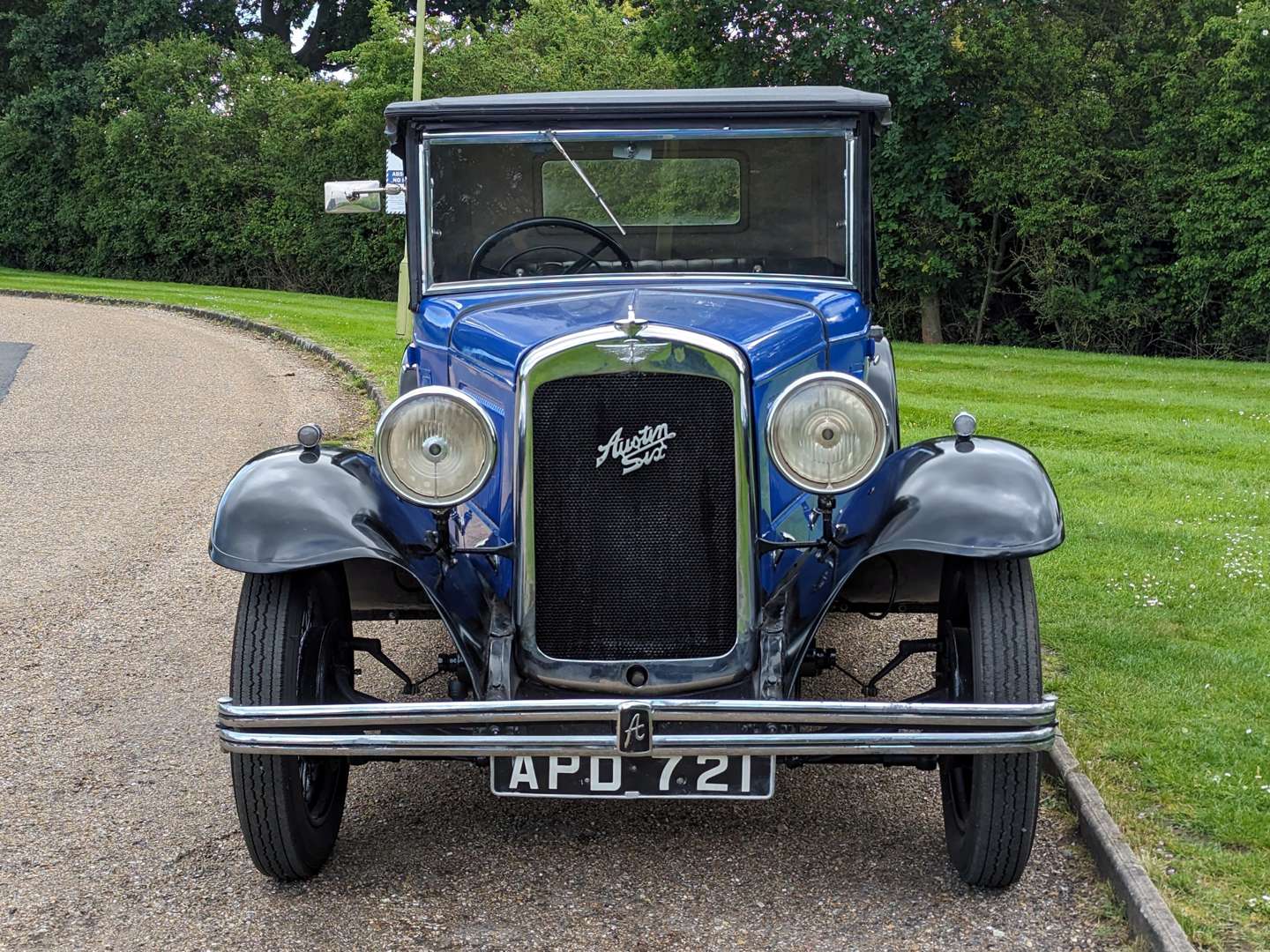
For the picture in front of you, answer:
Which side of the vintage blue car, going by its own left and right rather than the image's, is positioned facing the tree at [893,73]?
back

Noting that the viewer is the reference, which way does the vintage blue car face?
facing the viewer
